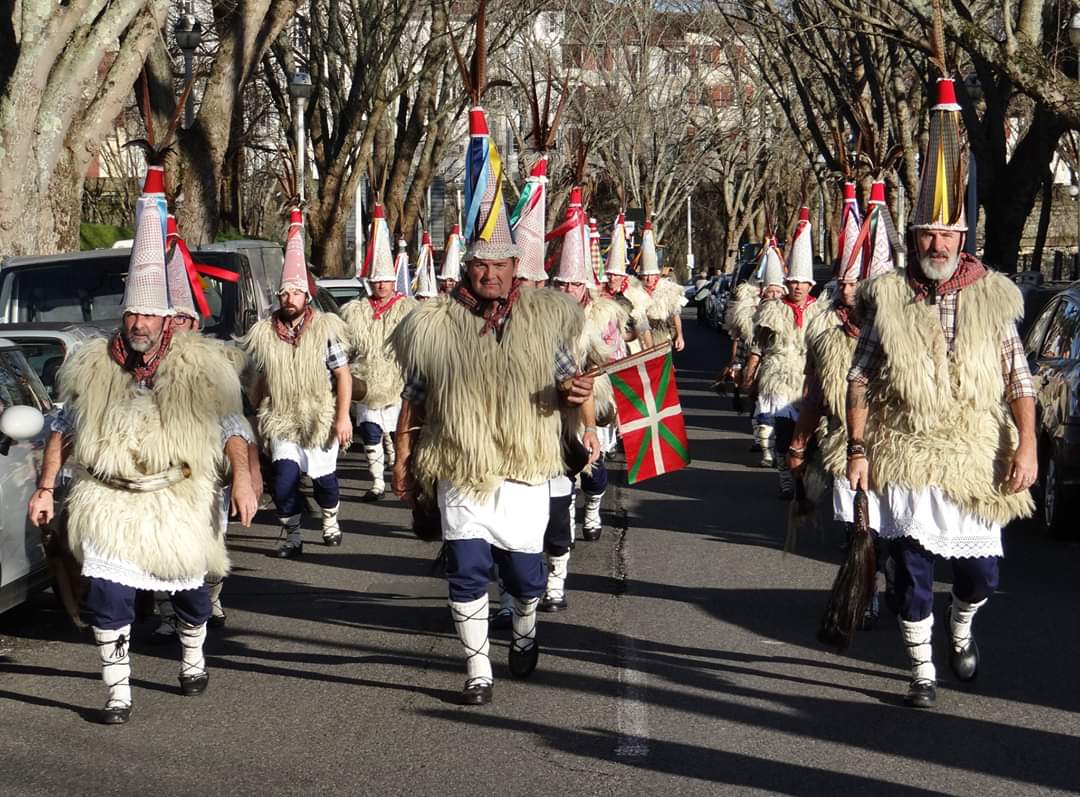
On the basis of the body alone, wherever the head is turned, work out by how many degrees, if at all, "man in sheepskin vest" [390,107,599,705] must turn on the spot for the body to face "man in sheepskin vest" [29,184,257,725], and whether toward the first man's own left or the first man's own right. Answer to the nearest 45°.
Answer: approximately 90° to the first man's own right

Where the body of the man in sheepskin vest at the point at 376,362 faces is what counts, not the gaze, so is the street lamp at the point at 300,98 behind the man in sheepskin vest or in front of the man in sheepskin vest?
behind

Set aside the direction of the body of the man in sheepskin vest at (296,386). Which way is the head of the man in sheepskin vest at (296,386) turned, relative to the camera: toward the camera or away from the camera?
toward the camera

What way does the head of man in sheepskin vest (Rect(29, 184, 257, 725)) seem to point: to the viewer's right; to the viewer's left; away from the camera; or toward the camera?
toward the camera

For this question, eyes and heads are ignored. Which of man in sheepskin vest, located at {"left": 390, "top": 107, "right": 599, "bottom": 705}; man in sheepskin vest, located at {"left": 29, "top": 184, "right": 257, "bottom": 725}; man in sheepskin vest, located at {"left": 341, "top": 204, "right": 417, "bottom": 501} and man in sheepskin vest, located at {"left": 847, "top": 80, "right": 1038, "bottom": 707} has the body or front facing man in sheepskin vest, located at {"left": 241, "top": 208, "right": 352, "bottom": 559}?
man in sheepskin vest, located at {"left": 341, "top": 204, "right": 417, "bottom": 501}

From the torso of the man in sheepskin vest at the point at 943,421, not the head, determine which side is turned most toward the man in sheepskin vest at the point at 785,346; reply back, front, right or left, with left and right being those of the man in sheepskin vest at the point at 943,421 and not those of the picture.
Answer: back

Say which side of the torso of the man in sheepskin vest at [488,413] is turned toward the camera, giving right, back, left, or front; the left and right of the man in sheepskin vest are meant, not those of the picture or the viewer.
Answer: front

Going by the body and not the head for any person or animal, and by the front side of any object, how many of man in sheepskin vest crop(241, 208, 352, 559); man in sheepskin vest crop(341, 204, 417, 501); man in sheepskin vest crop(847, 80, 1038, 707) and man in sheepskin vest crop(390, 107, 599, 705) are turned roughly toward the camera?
4

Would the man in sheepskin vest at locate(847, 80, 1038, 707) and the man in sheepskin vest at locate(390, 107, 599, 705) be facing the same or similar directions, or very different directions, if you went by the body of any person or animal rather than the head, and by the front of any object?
same or similar directions

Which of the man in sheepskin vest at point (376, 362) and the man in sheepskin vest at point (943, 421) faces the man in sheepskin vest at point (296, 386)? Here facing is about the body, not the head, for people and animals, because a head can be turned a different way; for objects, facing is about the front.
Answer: the man in sheepskin vest at point (376, 362)

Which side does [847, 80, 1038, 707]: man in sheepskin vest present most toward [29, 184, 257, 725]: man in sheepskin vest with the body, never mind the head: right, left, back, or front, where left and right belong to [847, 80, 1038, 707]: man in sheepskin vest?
right

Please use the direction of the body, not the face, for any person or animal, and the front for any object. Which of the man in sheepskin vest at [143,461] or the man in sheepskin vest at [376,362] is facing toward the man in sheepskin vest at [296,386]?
the man in sheepskin vest at [376,362]

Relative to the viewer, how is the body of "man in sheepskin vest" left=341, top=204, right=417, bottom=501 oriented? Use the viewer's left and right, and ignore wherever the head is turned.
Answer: facing the viewer

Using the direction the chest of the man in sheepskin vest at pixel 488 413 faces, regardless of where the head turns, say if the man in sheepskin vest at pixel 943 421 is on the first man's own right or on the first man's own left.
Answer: on the first man's own left

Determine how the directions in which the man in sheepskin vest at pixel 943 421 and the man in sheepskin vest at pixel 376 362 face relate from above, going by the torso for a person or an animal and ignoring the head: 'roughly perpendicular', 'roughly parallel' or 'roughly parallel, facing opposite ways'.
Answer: roughly parallel

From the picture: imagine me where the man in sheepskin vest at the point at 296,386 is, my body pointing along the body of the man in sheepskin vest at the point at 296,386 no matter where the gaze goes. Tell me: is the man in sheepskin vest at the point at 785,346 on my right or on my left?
on my left
